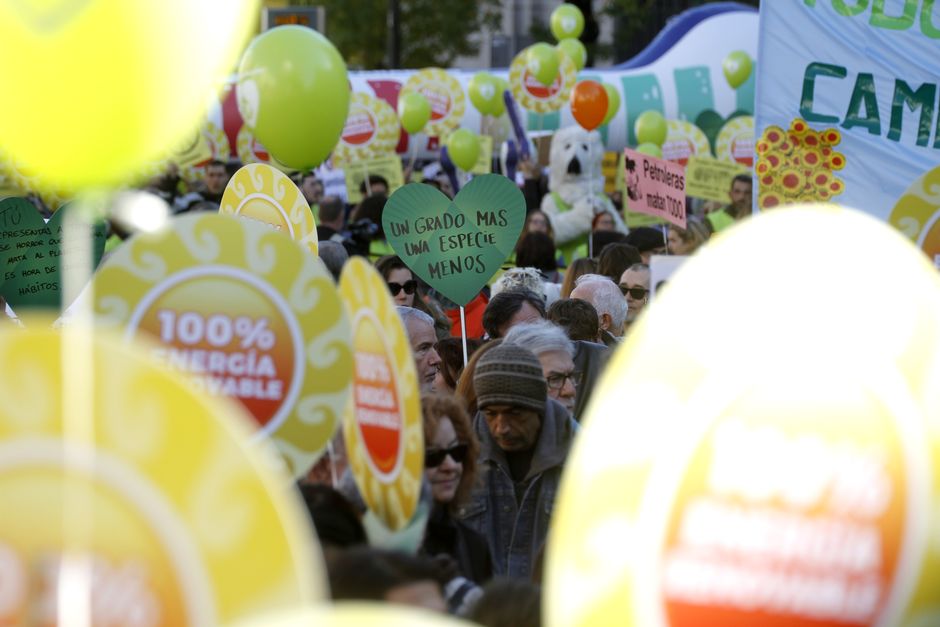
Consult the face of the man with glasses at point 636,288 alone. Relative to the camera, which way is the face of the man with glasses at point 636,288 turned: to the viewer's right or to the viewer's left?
to the viewer's left

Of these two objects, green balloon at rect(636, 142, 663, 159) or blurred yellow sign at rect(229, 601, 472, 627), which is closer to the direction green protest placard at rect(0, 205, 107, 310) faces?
the blurred yellow sign

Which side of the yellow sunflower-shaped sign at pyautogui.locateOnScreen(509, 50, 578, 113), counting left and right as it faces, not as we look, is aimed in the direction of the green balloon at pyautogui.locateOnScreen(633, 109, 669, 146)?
left

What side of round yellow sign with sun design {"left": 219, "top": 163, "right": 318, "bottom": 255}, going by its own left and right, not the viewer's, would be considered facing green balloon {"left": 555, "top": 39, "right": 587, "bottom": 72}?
back

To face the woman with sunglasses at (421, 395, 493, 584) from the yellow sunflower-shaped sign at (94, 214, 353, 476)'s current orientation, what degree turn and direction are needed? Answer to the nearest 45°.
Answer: approximately 135° to its left

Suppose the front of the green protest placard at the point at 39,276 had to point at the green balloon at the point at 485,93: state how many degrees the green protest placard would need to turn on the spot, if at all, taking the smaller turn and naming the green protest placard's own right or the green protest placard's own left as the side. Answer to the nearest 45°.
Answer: approximately 135° to the green protest placard's own left

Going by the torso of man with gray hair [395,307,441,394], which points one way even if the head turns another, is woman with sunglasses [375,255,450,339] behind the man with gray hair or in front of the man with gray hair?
behind

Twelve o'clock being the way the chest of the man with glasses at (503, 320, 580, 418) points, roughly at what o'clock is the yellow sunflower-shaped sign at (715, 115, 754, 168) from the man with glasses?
The yellow sunflower-shaped sign is roughly at 8 o'clock from the man with glasses.

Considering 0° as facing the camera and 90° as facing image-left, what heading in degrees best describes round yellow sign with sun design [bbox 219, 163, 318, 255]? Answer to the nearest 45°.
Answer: approximately 0°
